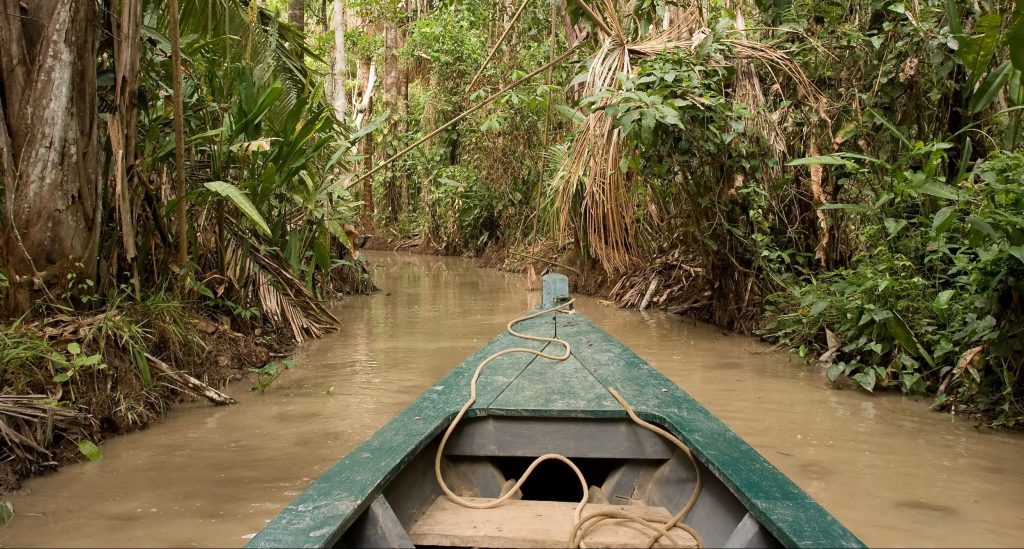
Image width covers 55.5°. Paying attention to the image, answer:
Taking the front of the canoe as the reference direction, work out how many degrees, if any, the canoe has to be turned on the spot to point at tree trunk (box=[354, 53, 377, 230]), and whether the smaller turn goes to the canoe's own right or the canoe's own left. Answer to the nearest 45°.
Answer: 0° — it already faces it

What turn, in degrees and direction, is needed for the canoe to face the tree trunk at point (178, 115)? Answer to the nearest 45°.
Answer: approximately 45° to its left

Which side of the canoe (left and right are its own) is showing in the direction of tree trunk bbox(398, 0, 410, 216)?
front

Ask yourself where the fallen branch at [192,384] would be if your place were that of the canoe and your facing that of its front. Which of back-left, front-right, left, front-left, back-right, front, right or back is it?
front-left

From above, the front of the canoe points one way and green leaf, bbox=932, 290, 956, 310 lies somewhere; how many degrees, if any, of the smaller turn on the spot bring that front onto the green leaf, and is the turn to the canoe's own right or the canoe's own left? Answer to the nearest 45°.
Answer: approximately 45° to the canoe's own right

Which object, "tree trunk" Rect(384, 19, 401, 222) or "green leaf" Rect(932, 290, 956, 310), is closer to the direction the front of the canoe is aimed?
the tree trunk

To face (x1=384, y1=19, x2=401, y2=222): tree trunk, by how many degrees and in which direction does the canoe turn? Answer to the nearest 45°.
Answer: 0° — it already faces it

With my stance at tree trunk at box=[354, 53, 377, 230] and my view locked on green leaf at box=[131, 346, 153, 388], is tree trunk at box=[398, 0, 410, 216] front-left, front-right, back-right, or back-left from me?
back-left

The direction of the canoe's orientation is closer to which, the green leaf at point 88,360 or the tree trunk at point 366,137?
the tree trunk

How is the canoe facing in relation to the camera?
away from the camera

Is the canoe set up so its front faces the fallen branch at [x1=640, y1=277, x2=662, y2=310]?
yes
